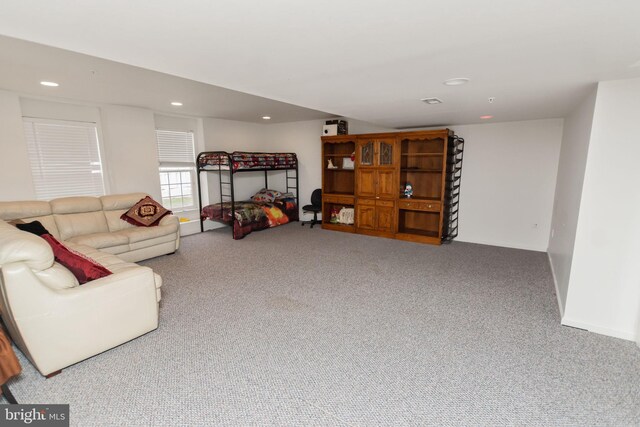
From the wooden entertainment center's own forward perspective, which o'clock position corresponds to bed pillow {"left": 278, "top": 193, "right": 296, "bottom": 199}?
The bed pillow is roughly at 2 o'clock from the wooden entertainment center.

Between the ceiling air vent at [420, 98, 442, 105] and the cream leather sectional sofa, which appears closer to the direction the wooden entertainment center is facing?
the cream leather sectional sofa

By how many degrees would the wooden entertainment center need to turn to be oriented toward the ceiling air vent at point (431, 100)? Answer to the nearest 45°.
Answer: approximately 45° to its left

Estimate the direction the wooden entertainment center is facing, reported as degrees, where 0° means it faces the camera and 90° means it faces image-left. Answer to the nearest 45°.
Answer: approximately 45°

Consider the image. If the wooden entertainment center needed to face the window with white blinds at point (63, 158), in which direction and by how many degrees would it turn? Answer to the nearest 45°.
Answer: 0° — it already faces it

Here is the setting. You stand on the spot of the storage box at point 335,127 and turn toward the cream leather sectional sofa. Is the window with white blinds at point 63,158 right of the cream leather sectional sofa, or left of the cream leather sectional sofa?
right

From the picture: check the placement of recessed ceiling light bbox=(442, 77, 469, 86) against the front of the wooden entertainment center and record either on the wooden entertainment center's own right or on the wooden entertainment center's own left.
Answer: on the wooden entertainment center's own left

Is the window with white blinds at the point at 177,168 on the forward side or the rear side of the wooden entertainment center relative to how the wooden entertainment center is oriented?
on the forward side

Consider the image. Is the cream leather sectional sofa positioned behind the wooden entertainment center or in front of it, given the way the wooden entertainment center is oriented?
in front

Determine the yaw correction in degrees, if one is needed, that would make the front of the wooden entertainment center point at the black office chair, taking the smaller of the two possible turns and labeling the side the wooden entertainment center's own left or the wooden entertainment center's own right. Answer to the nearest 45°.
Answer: approximately 45° to the wooden entertainment center's own right

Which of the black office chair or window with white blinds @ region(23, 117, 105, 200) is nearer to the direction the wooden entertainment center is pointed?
the window with white blinds

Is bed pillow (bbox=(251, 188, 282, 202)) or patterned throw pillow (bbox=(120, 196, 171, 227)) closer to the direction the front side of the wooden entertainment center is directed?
the patterned throw pillow
